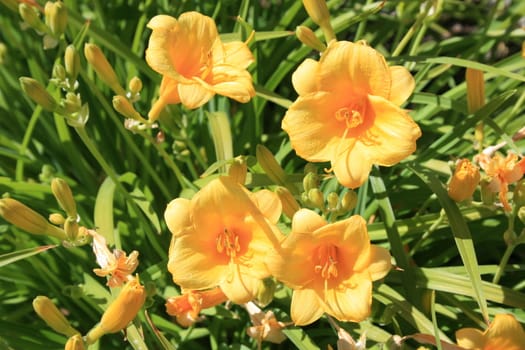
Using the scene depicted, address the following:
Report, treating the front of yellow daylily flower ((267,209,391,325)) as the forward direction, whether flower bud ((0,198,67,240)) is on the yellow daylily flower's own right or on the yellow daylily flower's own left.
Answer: on the yellow daylily flower's own right

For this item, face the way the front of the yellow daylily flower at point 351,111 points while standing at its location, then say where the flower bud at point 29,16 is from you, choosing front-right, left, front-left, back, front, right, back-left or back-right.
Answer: right

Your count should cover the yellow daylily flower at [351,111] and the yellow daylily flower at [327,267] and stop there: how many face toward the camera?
2

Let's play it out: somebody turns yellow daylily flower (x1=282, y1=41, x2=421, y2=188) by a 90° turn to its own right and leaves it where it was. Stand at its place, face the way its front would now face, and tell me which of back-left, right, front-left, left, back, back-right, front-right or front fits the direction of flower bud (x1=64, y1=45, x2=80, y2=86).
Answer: front

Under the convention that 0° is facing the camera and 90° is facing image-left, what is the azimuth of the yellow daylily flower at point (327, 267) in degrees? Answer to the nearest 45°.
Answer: approximately 0°

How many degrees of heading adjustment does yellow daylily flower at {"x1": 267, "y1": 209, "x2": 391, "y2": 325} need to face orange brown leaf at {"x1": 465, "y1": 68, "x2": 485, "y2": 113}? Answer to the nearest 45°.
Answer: approximately 135° to its left

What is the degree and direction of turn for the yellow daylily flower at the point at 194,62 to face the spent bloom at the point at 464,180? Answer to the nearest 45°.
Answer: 0° — it already faces it

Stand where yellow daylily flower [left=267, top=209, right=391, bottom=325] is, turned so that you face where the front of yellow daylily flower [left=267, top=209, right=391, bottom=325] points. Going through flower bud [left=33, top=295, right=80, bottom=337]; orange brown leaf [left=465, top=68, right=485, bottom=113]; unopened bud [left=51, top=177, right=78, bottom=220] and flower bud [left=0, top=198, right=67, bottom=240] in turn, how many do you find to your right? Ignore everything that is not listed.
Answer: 3

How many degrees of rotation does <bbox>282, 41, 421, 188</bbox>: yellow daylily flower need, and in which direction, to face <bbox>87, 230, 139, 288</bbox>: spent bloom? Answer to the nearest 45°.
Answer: approximately 90° to its right
